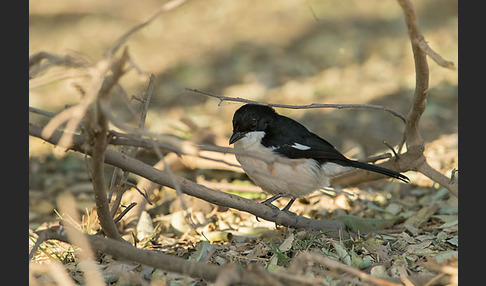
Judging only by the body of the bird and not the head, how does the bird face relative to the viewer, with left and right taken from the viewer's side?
facing to the left of the viewer
